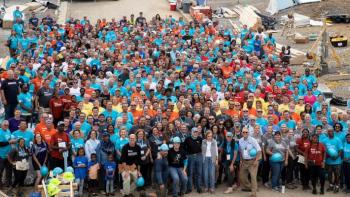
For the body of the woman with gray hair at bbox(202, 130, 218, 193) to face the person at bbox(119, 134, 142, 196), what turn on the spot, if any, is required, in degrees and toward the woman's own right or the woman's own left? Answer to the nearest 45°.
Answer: approximately 90° to the woman's own right

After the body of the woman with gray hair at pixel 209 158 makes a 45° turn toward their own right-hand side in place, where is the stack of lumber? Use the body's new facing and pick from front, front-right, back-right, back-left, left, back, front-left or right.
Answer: back-right

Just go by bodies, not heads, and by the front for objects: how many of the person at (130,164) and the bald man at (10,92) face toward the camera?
2

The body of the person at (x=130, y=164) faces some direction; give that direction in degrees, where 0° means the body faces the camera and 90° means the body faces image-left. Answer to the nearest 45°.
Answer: approximately 0°

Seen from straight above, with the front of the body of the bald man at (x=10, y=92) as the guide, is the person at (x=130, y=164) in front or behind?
in front

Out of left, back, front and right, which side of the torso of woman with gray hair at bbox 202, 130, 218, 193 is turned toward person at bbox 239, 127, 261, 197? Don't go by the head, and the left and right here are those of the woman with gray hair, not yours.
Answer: left

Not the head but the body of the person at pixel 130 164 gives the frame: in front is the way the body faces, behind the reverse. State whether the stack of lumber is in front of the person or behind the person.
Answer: behind

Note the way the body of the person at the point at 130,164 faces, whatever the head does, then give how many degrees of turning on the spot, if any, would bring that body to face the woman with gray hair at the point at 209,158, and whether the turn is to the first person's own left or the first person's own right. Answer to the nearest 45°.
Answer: approximately 90° to the first person's own left

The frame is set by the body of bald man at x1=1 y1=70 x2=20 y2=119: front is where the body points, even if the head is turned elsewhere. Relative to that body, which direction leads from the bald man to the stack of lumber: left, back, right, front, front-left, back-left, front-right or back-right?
back-left

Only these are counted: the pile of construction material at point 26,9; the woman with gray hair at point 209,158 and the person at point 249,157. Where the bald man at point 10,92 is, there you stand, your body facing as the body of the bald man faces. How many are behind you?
1

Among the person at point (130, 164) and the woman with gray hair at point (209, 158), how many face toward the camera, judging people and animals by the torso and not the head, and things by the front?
2

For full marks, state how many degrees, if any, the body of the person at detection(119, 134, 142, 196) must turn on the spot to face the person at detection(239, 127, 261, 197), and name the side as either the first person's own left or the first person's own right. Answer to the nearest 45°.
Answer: approximately 90° to the first person's own left

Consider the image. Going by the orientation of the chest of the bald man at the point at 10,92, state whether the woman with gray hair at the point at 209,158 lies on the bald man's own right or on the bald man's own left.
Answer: on the bald man's own left

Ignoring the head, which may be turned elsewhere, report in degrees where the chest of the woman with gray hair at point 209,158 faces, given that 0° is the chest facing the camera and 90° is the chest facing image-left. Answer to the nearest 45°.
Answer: approximately 0°

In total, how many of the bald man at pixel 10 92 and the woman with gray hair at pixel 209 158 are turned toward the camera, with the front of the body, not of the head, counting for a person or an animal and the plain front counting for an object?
2
